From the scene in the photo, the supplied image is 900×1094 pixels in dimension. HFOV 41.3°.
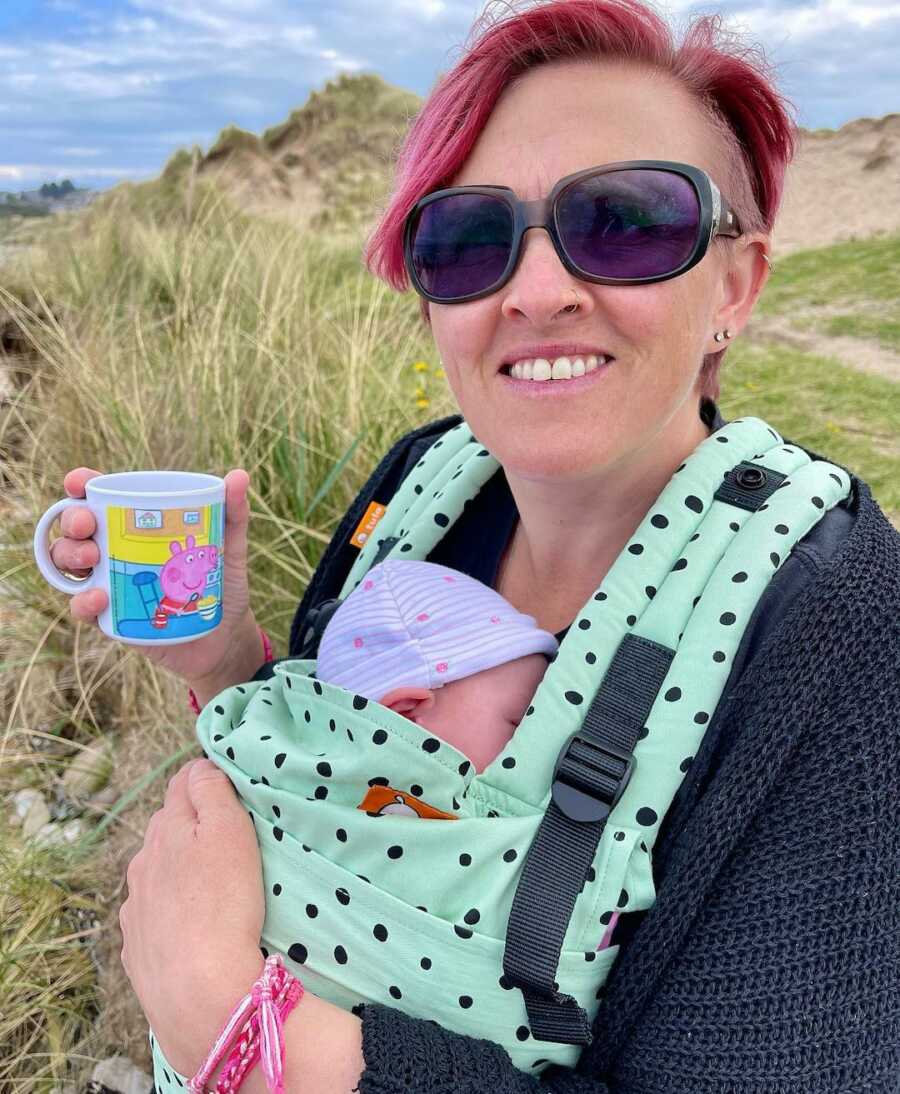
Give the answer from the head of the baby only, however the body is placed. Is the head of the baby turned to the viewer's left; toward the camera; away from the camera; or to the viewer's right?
to the viewer's right

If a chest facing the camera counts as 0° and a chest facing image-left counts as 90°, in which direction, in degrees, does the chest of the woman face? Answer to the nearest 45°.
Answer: approximately 45°
